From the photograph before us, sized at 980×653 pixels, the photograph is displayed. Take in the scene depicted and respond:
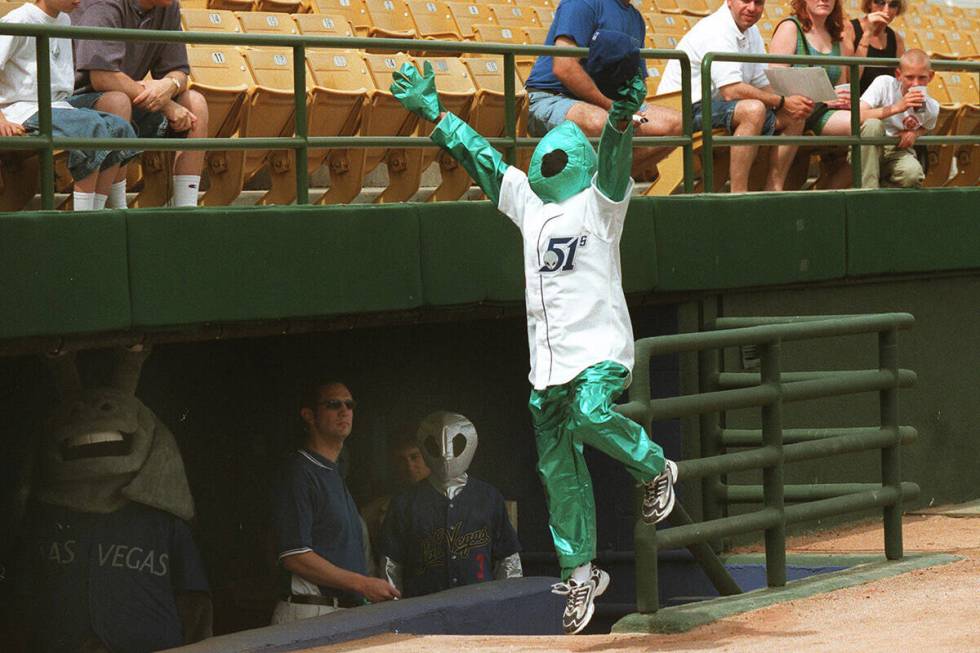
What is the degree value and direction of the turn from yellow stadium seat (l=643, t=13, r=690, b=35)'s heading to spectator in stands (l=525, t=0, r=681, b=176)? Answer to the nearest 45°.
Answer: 0° — it already faces them

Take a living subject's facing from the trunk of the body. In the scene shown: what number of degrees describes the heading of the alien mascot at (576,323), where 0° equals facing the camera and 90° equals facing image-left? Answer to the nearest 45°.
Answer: approximately 45°

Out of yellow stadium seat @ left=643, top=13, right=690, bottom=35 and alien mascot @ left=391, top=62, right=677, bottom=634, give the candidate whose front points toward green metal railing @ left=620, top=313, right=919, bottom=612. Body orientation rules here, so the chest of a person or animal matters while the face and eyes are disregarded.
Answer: the yellow stadium seat

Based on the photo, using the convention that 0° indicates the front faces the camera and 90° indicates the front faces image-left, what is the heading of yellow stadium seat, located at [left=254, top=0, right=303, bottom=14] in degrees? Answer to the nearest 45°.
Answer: approximately 0°

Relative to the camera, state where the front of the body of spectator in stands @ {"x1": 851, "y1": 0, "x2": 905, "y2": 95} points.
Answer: toward the camera

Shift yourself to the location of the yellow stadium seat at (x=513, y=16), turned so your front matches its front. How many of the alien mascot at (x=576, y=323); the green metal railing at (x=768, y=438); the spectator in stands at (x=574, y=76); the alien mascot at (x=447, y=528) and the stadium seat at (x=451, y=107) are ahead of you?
5

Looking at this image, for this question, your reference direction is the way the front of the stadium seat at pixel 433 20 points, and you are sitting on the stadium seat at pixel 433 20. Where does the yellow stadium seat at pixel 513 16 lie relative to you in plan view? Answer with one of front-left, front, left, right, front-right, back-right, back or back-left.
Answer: left

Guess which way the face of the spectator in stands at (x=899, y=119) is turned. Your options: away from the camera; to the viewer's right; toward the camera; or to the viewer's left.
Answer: toward the camera

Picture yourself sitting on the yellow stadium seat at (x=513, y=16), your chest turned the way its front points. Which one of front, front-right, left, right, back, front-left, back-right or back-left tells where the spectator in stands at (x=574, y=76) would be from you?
front

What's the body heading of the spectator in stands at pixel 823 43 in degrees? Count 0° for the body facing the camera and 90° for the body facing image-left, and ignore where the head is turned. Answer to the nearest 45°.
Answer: approximately 315°

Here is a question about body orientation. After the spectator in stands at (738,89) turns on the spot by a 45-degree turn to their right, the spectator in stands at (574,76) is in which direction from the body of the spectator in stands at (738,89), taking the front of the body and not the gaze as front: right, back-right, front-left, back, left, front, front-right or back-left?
front-right

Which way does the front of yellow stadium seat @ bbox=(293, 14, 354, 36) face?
toward the camera

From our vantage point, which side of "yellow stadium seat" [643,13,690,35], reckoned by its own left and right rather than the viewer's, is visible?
front

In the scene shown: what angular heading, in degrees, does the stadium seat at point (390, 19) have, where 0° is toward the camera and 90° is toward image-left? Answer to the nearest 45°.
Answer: approximately 315°

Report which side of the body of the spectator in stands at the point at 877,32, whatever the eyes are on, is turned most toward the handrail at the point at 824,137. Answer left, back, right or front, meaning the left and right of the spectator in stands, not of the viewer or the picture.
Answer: front
